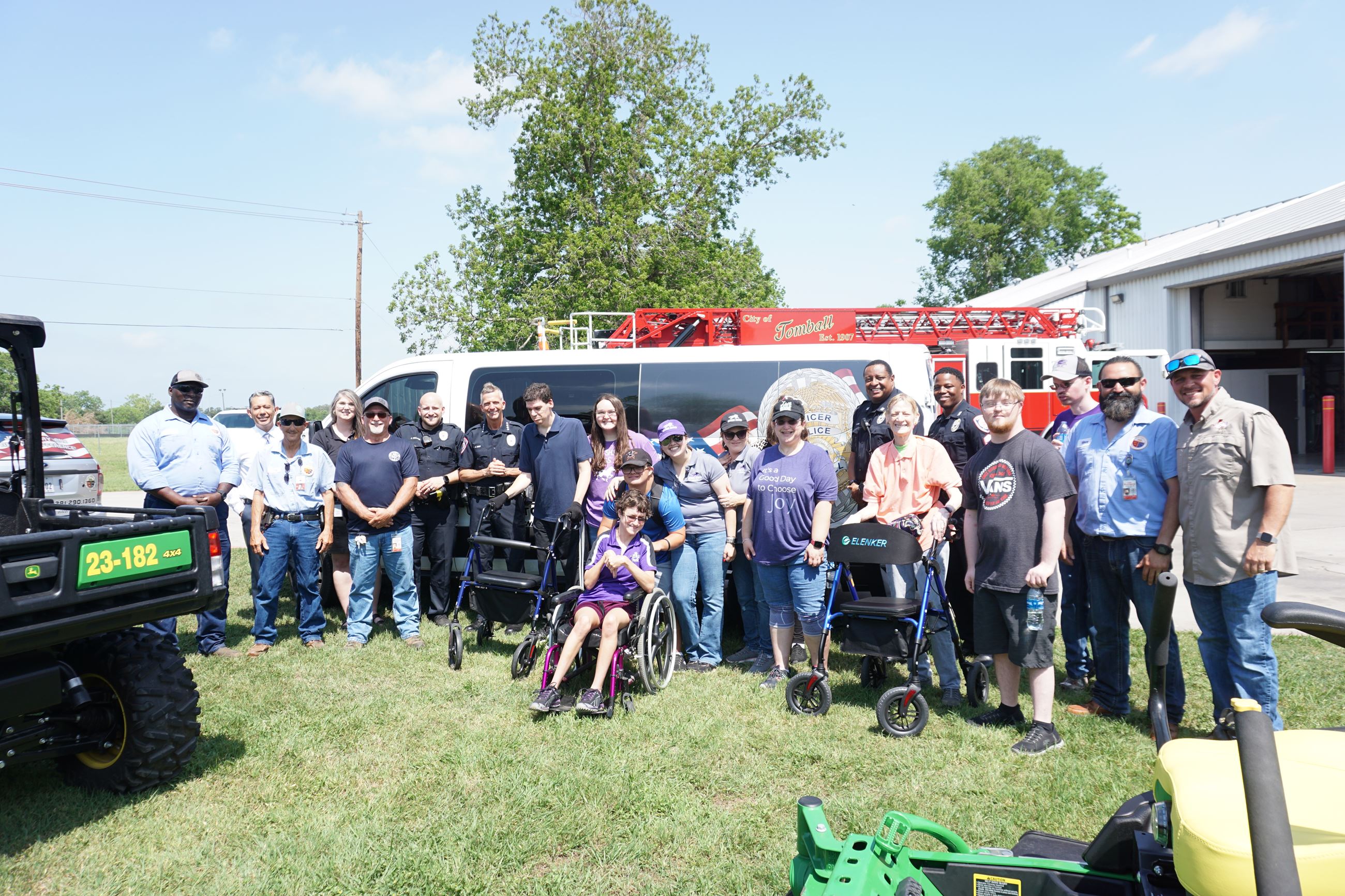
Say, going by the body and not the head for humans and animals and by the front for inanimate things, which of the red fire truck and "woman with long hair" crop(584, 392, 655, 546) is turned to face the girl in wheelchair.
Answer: the woman with long hair

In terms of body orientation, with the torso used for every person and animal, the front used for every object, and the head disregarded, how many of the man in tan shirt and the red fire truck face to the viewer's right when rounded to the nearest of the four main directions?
1

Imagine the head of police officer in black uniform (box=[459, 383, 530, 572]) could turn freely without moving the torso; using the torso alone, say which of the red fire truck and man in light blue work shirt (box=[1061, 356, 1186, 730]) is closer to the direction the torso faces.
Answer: the man in light blue work shirt

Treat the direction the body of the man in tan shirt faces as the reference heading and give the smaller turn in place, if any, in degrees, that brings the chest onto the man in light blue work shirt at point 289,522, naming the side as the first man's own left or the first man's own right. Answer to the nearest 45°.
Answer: approximately 45° to the first man's own right

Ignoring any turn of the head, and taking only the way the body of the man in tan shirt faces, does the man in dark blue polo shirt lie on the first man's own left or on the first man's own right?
on the first man's own right

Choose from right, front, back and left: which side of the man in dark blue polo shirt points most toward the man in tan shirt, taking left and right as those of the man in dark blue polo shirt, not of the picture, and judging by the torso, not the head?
left

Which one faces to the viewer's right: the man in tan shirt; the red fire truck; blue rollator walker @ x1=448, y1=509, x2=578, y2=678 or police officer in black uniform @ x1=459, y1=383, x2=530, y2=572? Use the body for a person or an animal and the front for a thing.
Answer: the red fire truck

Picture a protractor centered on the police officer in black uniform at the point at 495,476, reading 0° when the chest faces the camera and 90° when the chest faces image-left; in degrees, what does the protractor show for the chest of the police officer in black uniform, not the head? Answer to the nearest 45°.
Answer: approximately 0°

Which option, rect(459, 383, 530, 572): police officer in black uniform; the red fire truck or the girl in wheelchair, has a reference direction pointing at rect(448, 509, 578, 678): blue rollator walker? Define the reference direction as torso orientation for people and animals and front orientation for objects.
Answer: the police officer in black uniform
